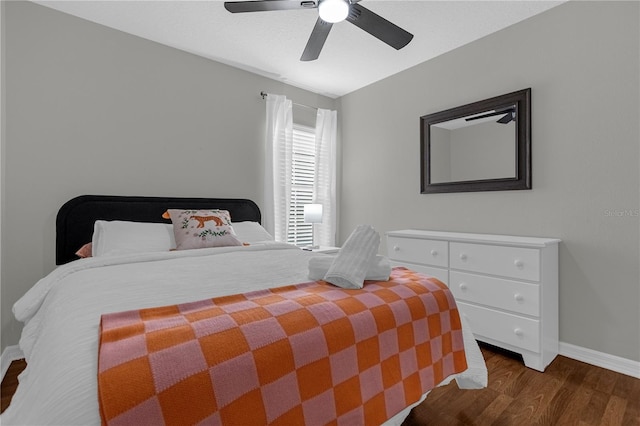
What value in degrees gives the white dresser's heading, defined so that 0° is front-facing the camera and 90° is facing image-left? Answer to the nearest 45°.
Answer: approximately 45°

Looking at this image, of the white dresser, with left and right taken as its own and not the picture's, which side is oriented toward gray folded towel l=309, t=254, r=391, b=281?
front

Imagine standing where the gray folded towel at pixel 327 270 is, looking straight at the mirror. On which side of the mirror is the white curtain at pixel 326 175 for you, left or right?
left

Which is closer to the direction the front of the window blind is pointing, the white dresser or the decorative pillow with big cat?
the white dresser

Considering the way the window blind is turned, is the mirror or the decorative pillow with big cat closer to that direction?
the mirror

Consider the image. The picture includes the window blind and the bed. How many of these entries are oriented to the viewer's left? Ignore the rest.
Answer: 0

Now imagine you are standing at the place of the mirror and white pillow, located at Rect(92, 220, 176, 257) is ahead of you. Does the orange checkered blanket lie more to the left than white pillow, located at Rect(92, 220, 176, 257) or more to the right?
left

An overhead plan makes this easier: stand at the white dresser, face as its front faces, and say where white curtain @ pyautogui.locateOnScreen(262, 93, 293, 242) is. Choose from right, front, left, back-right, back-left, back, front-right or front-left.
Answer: front-right

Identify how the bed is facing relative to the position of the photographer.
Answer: facing the viewer and to the right of the viewer
